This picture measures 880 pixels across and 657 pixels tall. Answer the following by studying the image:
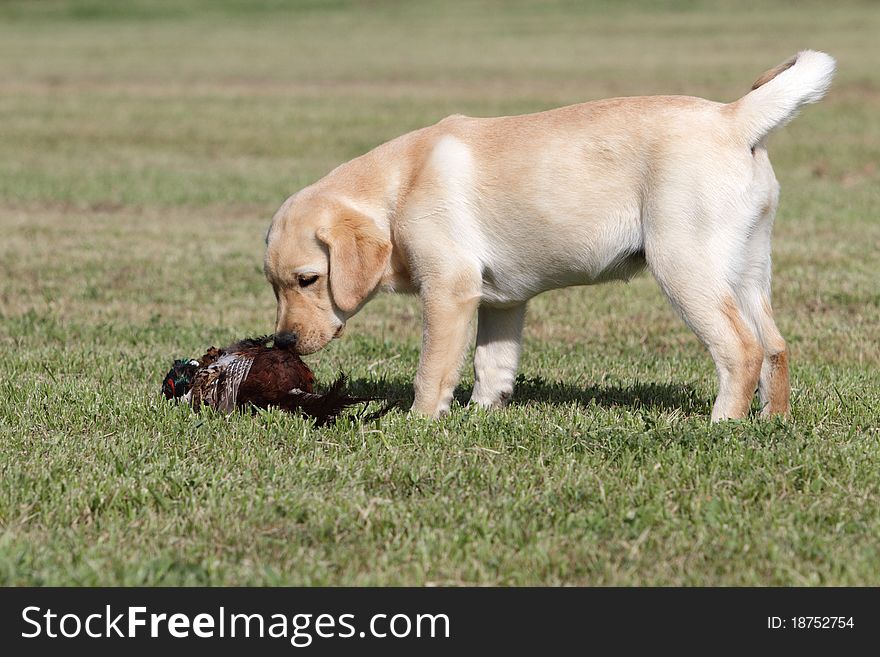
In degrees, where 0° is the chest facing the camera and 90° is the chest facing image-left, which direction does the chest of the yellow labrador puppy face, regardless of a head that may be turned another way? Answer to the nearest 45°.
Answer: approximately 90°

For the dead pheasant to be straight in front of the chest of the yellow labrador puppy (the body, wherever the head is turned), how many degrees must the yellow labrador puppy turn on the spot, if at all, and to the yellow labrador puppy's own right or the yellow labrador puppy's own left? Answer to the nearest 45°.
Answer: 0° — it already faces it
